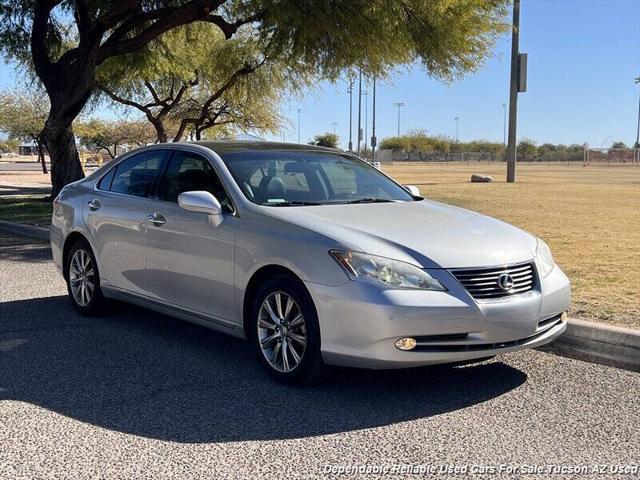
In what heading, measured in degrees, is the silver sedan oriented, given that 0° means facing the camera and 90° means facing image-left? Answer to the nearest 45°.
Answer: approximately 315°

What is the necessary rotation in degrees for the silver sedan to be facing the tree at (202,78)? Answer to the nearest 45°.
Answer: approximately 135° to its left

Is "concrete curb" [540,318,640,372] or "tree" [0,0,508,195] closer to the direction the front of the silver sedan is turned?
the concrete curb

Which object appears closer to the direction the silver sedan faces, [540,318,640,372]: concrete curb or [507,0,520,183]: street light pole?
the concrete curb

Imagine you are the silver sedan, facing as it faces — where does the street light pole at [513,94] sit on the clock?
The street light pole is roughly at 8 o'clock from the silver sedan.

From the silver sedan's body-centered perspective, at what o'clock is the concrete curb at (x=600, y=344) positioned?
The concrete curb is roughly at 10 o'clock from the silver sedan.

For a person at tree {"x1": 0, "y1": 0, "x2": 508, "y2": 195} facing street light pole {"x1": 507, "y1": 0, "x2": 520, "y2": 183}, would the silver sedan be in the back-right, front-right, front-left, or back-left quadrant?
back-right

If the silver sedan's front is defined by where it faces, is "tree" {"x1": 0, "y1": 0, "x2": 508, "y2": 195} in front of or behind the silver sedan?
behind
